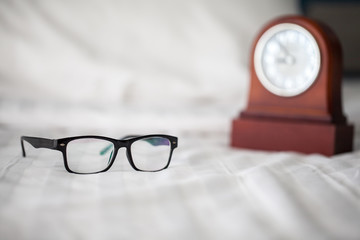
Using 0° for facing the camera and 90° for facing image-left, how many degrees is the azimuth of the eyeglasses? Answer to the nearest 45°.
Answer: approximately 315°
